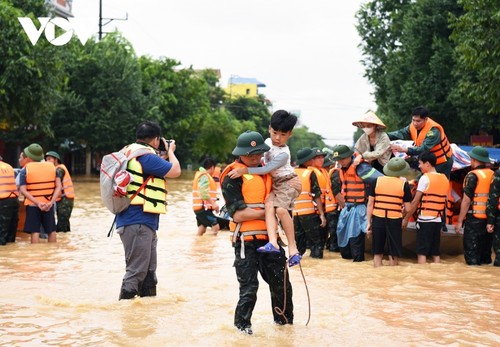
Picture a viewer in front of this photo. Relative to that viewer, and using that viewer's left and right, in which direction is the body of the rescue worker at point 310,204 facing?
facing away from the viewer and to the right of the viewer

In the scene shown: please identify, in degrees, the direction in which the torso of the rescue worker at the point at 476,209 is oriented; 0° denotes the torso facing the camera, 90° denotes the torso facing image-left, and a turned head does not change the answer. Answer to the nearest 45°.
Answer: approximately 135°

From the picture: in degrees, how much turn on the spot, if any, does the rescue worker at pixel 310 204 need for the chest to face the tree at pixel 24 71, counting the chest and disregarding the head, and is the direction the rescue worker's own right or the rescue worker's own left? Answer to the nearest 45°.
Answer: approximately 90° to the rescue worker's own left
